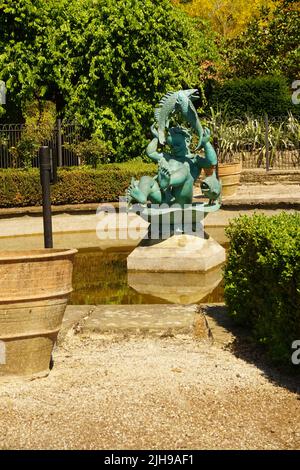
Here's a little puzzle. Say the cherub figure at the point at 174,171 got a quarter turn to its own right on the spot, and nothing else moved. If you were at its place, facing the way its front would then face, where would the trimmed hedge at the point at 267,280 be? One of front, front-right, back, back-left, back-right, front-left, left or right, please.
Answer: back-left

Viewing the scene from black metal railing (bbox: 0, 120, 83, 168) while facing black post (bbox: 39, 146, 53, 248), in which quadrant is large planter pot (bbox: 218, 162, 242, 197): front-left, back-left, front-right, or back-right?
front-left

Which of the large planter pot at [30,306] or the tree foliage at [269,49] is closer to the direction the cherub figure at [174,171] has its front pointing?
the large planter pot

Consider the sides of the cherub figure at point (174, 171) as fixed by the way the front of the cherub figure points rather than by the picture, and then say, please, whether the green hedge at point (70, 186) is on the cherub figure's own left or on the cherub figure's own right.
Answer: on the cherub figure's own right

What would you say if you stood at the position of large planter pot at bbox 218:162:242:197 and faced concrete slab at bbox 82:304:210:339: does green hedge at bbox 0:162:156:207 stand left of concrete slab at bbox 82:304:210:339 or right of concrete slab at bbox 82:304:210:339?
right

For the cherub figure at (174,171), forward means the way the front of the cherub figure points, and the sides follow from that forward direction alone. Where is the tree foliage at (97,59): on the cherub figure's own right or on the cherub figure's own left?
on the cherub figure's own right

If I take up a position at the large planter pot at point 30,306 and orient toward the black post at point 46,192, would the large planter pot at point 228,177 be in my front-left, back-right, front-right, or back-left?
front-right

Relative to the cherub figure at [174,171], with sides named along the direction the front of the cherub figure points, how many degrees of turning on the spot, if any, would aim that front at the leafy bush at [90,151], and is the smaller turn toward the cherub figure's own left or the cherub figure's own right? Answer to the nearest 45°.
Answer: approximately 135° to the cherub figure's own right

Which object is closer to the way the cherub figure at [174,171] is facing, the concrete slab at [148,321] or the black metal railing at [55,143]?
the concrete slab

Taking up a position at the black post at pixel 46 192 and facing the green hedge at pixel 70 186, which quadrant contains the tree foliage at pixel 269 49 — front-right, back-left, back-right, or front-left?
front-right

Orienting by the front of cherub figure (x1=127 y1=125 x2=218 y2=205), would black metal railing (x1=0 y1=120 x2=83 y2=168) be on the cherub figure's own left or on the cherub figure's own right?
on the cherub figure's own right

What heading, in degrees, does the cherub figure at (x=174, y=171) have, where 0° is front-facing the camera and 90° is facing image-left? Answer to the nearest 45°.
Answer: approximately 45°
